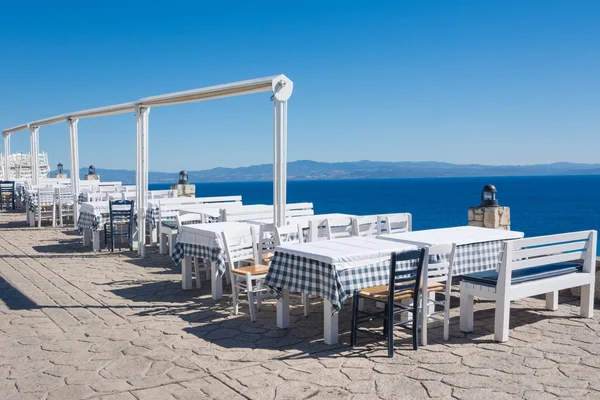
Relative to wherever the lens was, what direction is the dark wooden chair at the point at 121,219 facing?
facing away from the viewer and to the left of the viewer

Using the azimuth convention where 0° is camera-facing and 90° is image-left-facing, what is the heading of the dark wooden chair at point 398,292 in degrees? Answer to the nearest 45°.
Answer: approximately 135°

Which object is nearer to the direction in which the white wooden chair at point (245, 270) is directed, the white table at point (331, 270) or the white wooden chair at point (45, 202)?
the white table

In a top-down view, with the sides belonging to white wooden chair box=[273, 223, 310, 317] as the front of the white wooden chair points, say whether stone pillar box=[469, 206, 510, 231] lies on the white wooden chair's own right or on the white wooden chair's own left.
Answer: on the white wooden chair's own left

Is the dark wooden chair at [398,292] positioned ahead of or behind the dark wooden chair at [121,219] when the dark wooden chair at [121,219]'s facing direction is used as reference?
behind
